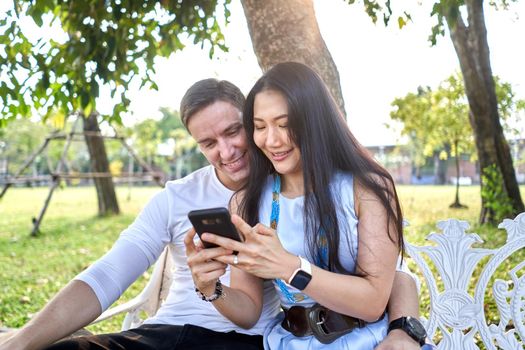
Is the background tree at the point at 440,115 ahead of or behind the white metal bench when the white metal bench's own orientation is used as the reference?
behind

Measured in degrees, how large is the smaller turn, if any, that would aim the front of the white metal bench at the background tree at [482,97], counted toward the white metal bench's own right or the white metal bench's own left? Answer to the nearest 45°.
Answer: approximately 180°

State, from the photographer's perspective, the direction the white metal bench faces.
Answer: facing the viewer

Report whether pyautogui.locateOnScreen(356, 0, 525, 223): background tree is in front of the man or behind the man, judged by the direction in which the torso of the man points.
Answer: behind

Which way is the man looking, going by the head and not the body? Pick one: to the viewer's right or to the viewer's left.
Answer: to the viewer's right

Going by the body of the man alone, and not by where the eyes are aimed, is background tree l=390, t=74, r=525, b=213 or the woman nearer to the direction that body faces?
the woman

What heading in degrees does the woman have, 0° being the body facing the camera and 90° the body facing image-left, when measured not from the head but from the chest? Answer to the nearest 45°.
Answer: approximately 45°

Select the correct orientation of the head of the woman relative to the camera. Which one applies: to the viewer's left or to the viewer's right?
to the viewer's left

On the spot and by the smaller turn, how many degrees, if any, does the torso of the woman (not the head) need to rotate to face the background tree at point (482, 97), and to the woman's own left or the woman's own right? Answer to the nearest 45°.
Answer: approximately 135° to the woman's own right

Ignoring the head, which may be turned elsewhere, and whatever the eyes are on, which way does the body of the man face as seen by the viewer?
toward the camera
